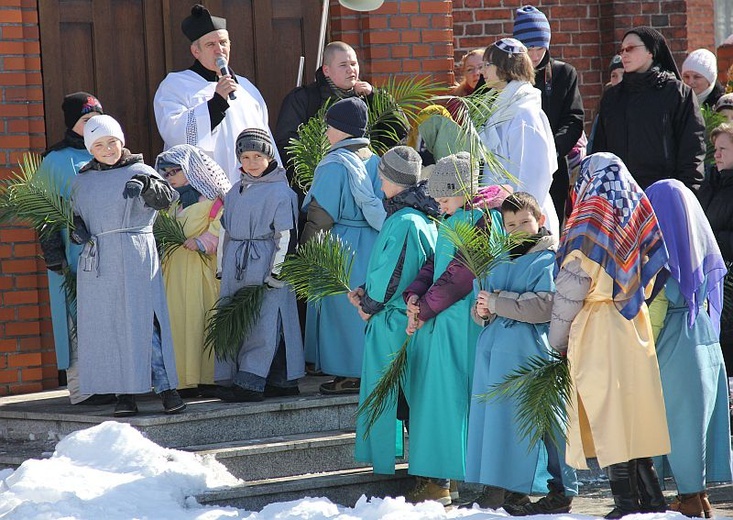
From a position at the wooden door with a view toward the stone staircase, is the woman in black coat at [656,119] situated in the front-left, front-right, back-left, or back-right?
front-left

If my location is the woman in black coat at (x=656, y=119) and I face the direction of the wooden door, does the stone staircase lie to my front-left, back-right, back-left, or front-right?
front-left

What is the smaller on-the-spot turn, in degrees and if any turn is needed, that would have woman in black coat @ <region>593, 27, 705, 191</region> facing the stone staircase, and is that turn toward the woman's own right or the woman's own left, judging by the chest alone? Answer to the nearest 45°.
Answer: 0° — they already face it

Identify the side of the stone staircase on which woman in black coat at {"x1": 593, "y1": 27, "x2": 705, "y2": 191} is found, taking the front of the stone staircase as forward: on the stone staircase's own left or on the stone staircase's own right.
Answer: on the stone staircase's own left

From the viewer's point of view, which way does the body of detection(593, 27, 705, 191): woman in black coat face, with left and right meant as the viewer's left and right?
facing the viewer and to the left of the viewer

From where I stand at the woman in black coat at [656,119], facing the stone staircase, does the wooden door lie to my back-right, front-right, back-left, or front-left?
front-right

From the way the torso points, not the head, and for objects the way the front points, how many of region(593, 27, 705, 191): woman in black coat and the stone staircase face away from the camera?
0

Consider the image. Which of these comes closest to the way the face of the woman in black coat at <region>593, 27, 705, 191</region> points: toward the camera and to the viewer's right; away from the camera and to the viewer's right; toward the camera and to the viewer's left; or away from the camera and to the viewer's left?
toward the camera and to the viewer's left
